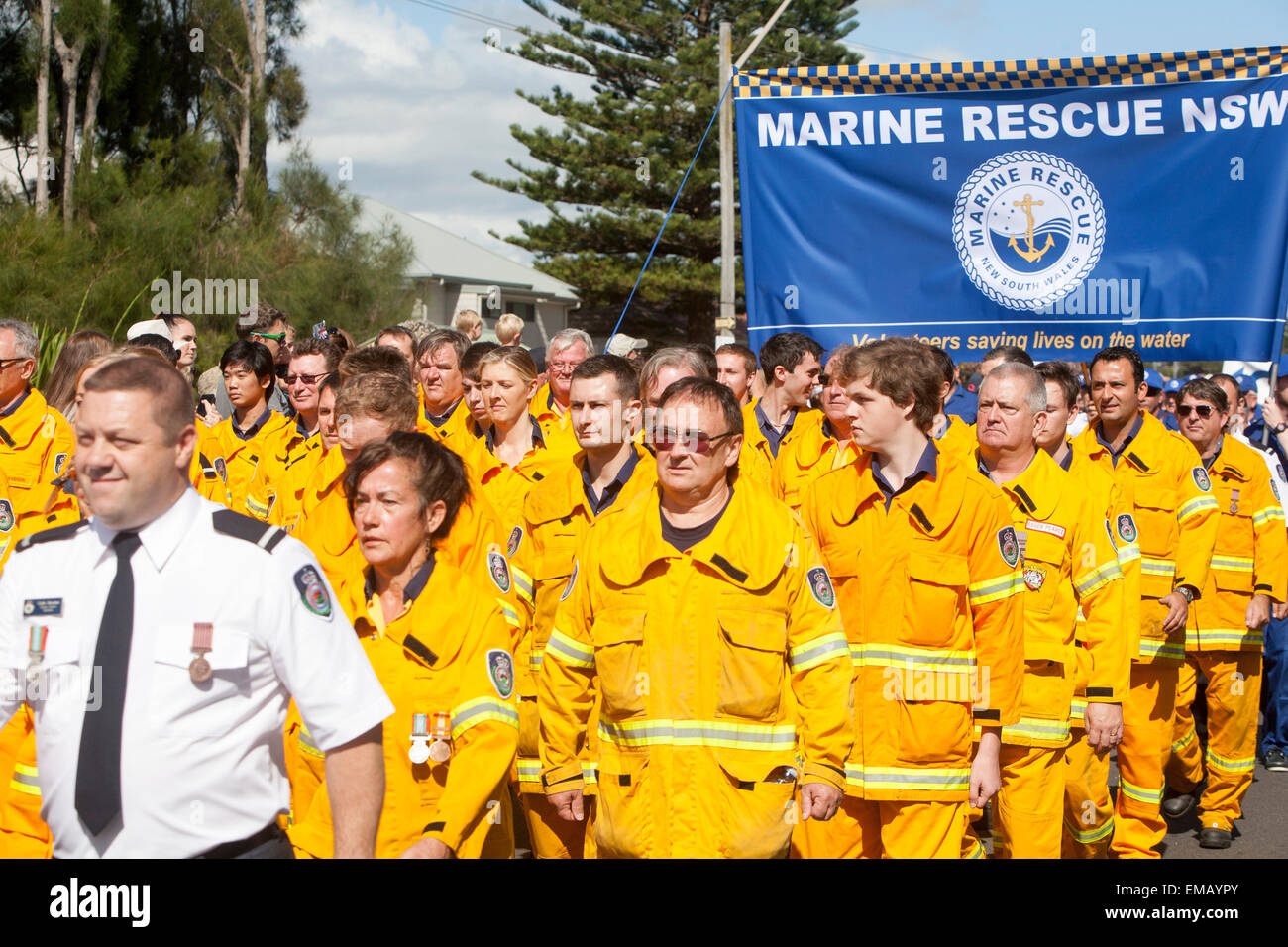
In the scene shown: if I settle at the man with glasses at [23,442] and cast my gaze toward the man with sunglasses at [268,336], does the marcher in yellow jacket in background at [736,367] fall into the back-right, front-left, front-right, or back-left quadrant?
front-right

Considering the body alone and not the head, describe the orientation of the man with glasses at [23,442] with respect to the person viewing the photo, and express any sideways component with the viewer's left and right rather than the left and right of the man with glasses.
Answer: facing the viewer and to the left of the viewer

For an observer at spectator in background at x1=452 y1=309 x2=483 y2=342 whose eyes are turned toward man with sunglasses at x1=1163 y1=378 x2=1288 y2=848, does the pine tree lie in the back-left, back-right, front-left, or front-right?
back-left

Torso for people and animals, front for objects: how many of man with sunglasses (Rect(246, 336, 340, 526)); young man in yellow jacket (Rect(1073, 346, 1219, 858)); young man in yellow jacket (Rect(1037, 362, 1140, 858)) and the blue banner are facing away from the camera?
0

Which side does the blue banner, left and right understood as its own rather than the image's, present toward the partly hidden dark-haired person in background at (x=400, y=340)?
right

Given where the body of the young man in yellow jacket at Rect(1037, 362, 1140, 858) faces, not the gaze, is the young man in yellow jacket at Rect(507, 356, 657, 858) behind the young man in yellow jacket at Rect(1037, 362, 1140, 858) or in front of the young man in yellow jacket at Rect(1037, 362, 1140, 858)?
in front

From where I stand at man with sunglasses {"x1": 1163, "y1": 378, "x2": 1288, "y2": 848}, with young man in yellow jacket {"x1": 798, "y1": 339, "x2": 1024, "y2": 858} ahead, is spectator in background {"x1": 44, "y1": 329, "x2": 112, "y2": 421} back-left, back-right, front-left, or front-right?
front-right

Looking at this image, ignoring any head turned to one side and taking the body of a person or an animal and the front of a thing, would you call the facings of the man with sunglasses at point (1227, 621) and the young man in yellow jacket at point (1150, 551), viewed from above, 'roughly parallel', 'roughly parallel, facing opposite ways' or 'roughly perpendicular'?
roughly parallel

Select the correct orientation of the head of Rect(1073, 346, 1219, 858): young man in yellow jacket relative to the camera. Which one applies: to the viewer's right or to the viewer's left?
to the viewer's left

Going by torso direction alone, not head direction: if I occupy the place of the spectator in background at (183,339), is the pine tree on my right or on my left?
on my left

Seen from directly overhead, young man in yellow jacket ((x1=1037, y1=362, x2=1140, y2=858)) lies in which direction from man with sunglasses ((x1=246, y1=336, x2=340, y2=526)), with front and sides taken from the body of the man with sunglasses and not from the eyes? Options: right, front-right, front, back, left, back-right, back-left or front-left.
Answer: left

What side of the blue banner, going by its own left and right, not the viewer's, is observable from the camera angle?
front

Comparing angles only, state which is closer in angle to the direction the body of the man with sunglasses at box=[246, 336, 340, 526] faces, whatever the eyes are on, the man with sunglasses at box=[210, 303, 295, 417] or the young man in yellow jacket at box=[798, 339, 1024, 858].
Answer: the young man in yellow jacket
